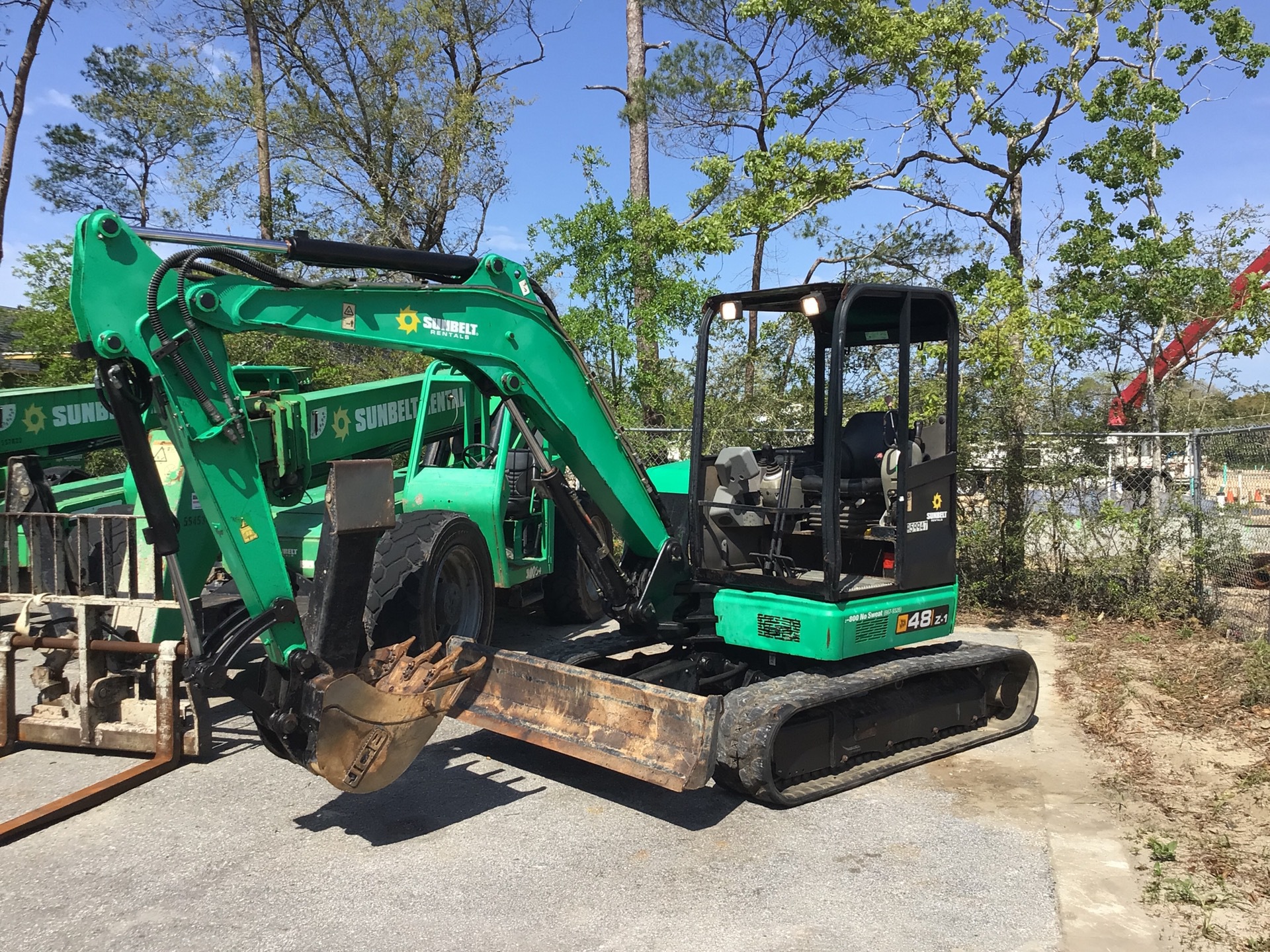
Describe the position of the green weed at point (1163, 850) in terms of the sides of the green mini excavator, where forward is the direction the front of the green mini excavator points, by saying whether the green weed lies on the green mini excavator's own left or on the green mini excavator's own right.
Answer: on the green mini excavator's own left

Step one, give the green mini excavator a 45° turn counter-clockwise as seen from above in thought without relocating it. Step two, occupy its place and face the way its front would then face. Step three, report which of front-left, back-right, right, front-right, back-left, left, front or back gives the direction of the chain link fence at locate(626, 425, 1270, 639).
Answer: back-left

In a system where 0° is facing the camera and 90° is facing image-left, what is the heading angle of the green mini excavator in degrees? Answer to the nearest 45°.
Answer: approximately 45°

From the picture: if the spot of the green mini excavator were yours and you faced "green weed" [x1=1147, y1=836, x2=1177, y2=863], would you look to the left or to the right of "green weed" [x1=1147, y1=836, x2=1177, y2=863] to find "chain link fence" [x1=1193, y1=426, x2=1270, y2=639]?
left

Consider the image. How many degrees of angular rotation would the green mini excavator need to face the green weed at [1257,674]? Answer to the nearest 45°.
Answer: approximately 135° to its left

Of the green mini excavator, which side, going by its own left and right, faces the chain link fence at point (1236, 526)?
back
